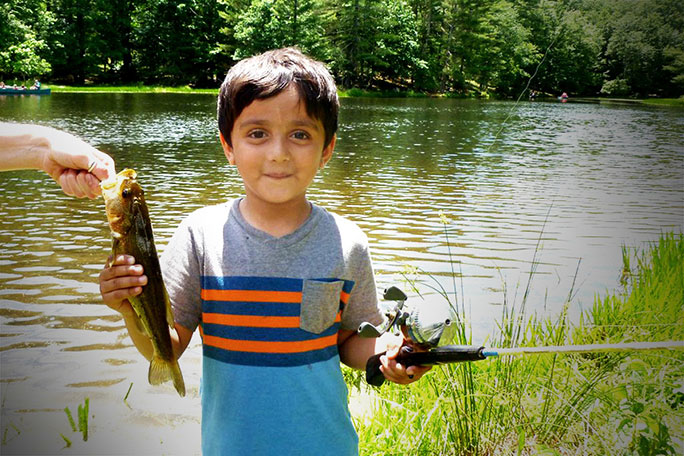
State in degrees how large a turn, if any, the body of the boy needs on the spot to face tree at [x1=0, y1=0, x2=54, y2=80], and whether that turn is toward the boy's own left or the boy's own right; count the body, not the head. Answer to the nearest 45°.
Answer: approximately 180°

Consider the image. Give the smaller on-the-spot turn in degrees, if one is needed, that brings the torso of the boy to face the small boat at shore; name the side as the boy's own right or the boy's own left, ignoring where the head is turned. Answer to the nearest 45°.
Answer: approximately 180°

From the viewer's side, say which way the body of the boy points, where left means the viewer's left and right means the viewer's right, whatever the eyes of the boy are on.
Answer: facing the viewer
